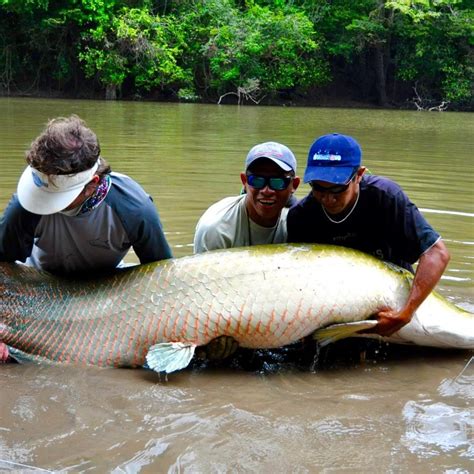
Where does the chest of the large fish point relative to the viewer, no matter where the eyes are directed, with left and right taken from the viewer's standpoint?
facing to the right of the viewer

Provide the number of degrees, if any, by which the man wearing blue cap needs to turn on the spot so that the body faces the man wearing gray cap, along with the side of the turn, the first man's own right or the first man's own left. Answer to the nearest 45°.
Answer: approximately 90° to the first man's own right
